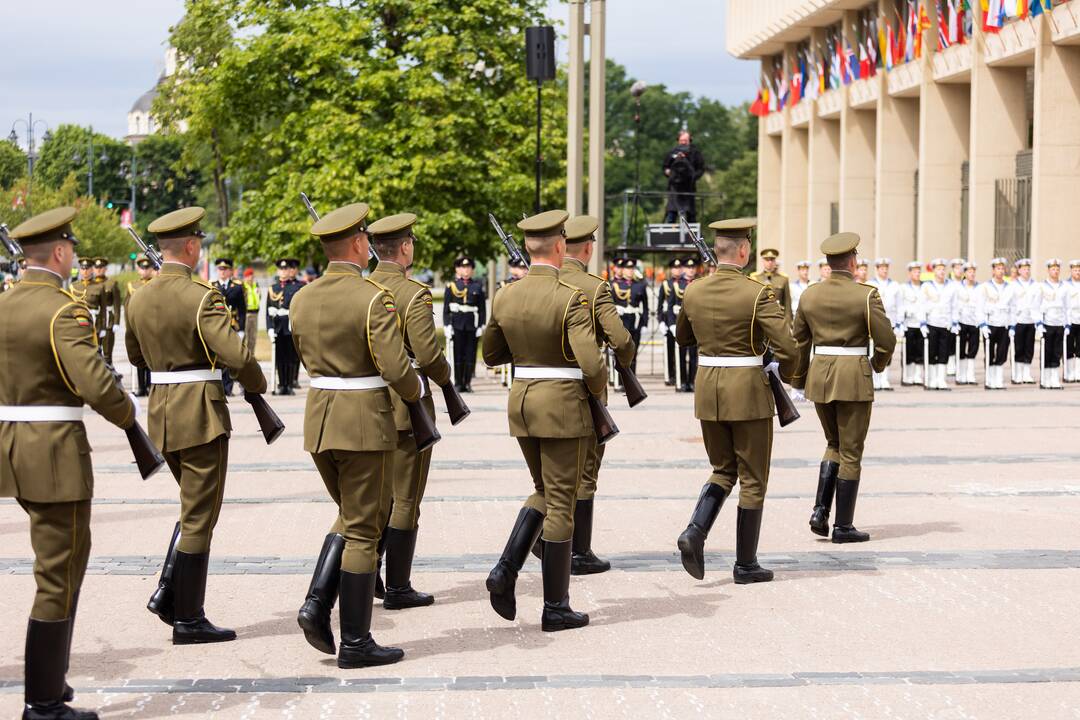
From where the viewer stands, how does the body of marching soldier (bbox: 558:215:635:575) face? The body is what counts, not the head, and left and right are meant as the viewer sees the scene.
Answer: facing away from the viewer and to the right of the viewer

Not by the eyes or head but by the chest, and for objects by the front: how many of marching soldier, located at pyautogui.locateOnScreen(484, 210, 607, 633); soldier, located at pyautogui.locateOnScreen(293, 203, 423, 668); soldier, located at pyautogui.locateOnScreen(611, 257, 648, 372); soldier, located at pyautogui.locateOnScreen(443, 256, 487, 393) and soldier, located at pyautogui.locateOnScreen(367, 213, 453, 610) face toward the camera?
2

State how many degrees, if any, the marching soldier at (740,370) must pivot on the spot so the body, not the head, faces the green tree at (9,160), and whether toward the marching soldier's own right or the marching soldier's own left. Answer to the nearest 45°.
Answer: approximately 90° to the marching soldier's own left

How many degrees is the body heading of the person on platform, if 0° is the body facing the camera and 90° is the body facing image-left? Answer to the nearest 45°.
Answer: approximately 0°

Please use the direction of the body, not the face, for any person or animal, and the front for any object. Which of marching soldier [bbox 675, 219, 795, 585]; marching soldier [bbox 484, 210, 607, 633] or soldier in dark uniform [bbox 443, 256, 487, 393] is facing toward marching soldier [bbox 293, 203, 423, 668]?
soldier in dark uniform [bbox 443, 256, 487, 393]

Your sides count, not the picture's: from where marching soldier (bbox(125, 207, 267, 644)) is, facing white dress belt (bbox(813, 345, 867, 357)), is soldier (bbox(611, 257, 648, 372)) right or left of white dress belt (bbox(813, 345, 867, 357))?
left

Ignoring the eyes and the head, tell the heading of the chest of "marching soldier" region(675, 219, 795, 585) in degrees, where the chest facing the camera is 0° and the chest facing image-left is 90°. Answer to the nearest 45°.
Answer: approximately 225°

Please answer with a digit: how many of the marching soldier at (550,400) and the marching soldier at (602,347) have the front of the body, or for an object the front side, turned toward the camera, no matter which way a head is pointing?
0

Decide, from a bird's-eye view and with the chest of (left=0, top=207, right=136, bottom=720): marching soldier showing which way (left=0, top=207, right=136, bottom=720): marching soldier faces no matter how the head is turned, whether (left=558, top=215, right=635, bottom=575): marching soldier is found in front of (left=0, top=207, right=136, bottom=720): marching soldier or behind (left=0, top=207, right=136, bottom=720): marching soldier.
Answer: in front

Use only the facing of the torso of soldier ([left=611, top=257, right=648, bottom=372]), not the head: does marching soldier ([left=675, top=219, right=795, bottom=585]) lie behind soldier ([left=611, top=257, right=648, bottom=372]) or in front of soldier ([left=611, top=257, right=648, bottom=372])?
in front

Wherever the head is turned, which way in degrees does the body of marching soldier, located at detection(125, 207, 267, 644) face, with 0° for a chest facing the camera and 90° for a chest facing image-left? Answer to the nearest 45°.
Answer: approximately 225°

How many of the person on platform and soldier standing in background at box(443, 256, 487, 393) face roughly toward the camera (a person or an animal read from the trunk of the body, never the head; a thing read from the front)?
2

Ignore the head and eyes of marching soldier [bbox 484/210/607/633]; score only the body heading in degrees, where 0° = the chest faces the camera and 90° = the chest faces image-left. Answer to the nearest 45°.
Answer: approximately 225°
